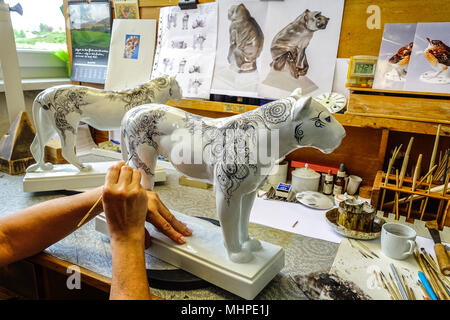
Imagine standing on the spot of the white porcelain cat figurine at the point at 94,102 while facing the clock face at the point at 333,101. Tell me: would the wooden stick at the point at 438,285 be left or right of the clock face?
right

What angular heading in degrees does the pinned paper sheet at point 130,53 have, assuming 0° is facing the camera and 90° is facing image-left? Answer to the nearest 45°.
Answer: approximately 0°

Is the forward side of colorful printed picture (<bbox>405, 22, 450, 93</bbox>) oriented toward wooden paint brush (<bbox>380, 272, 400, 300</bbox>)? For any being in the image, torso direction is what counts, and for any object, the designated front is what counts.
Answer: yes

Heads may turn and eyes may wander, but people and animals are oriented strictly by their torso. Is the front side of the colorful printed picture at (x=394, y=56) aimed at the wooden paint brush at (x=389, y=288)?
yes

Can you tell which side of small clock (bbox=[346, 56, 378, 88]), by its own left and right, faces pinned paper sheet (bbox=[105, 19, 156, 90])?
right

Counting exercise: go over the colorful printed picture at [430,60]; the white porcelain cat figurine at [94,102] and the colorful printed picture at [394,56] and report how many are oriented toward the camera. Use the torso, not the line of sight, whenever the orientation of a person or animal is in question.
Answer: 2

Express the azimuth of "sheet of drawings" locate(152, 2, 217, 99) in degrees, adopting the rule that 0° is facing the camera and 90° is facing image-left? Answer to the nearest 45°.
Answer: approximately 0°

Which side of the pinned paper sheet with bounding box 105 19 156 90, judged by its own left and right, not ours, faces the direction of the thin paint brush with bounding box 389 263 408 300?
front

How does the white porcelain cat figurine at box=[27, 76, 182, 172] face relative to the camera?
to the viewer's right

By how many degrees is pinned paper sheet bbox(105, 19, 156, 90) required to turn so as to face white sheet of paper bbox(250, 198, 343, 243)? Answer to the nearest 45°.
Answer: approximately 45° to its left
